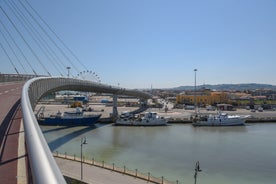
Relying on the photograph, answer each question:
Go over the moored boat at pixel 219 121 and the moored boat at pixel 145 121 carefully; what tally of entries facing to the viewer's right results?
2

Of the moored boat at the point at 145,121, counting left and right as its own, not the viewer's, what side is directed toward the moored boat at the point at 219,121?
front

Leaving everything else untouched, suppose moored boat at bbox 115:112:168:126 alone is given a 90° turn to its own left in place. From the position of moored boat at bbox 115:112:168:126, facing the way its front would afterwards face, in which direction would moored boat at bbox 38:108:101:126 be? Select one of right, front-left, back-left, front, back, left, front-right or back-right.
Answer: left

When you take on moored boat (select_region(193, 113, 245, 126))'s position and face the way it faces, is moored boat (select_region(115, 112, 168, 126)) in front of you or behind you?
behind

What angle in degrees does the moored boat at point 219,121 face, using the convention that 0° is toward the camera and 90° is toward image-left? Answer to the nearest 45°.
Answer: approximately 270°
